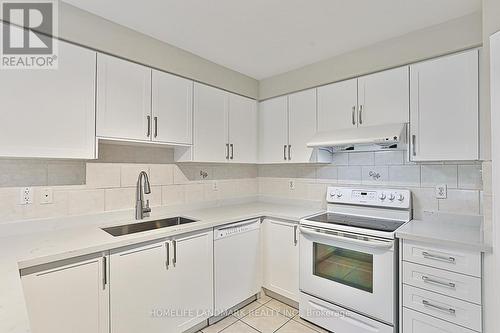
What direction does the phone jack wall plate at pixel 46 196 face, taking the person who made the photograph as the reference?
facing the viewer

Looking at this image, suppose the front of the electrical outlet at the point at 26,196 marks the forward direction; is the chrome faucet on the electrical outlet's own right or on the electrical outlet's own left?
on the electrical outlet's own left

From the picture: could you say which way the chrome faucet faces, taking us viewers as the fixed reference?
facing the viewer and to the right of the viewer

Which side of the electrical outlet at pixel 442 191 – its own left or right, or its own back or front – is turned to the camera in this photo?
front

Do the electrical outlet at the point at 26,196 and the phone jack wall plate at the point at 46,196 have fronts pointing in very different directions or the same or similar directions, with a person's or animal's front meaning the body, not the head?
same or similar directions

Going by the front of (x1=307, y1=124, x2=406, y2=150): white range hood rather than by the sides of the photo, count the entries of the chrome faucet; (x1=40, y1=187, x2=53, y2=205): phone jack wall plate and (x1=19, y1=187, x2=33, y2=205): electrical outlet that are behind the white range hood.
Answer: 0

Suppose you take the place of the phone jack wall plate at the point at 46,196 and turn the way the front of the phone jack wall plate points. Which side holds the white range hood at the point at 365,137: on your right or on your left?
on your left

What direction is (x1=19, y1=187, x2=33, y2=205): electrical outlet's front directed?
toward the camera

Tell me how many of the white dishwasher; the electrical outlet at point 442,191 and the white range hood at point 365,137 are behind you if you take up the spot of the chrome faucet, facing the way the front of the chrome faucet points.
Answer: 0

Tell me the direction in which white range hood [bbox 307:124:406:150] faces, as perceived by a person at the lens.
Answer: facing the viewer and to the left of the viewer

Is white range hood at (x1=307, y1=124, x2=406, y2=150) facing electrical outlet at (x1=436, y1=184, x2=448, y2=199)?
no

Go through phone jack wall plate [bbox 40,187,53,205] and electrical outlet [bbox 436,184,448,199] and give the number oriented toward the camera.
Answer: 2

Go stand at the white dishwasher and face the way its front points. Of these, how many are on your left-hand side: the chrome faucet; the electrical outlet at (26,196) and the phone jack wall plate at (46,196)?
0
